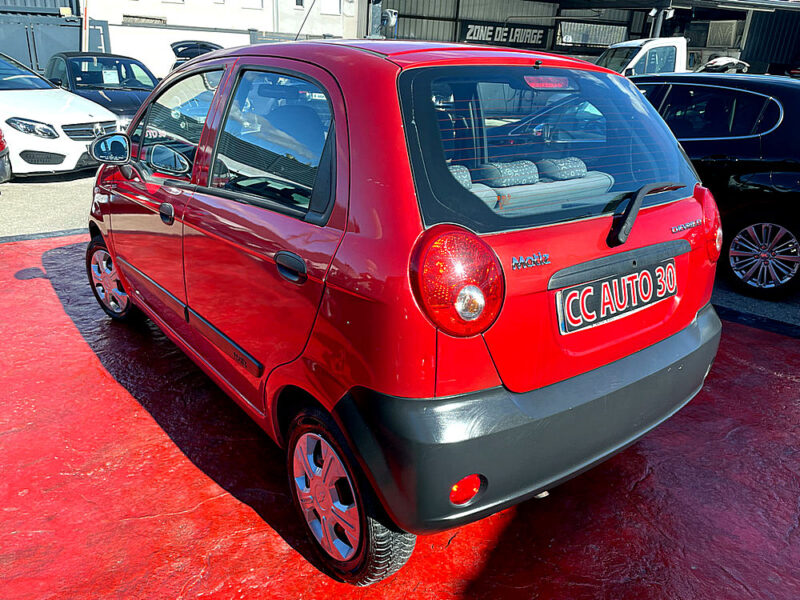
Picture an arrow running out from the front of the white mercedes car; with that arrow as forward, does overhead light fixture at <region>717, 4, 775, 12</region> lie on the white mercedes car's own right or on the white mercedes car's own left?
on the white mercedes car's own left

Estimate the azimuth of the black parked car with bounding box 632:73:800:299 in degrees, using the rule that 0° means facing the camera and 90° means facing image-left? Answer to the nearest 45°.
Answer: approximately 90°

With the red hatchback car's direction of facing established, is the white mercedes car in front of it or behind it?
in front

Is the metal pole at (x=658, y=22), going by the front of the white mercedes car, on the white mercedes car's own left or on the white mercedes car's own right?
on the white mercedes car's own left

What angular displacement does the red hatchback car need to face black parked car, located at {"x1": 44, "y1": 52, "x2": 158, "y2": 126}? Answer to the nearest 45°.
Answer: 0° — it already faces it

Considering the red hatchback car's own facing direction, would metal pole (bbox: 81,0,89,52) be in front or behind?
in front

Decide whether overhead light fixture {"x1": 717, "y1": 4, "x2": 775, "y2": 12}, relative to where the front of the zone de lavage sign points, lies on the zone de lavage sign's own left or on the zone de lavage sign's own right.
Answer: on the zone de lavage sign's own left

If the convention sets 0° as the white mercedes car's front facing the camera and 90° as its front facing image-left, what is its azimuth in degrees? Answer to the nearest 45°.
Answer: approximately 315°

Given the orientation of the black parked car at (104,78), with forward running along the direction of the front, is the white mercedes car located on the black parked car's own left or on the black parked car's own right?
on the black parked car's own right

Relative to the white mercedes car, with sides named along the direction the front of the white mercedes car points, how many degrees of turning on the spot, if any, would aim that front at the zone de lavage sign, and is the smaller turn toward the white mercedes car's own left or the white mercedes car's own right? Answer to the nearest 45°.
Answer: approximately 90° to the white mercedes car's own left

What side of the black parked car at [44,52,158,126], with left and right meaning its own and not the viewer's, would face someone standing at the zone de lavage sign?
left

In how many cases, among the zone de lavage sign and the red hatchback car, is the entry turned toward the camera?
1

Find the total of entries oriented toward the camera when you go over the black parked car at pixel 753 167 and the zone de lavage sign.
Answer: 1

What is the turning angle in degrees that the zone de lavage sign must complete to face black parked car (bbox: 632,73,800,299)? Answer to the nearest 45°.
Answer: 0° — it already faces it
